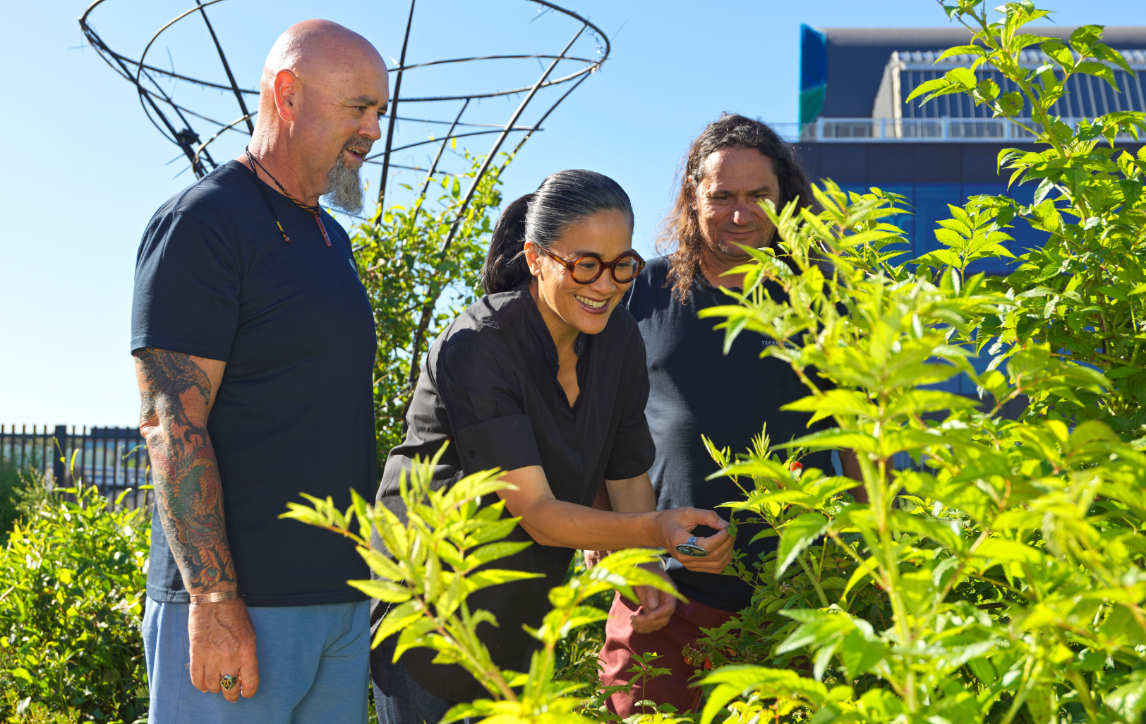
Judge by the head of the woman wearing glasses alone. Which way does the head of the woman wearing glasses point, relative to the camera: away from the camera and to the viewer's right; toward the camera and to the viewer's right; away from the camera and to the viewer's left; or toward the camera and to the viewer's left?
toward the camera and to the viewer's right

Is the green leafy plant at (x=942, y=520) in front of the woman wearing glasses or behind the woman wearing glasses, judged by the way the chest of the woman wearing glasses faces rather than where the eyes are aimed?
in front

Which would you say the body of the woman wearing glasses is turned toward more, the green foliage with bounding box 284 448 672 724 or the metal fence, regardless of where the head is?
the green foliage

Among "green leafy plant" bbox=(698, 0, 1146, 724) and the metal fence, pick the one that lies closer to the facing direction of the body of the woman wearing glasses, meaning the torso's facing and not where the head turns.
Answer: the green leafy plant

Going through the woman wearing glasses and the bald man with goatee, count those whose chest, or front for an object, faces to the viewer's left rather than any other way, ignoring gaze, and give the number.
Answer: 0

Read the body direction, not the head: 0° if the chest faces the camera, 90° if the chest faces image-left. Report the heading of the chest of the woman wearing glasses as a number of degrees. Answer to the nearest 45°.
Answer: approximately 315°

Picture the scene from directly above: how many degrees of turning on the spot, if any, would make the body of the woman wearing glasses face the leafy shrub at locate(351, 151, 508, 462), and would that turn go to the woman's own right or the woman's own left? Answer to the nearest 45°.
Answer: approximately 135° to the woman's own left

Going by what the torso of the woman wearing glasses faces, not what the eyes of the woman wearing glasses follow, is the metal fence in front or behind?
behind

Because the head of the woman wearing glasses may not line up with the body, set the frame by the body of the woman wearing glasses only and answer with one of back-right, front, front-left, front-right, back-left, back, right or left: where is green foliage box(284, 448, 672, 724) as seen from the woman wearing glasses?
front-right

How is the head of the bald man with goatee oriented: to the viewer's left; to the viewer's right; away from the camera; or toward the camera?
to the viewer's right
